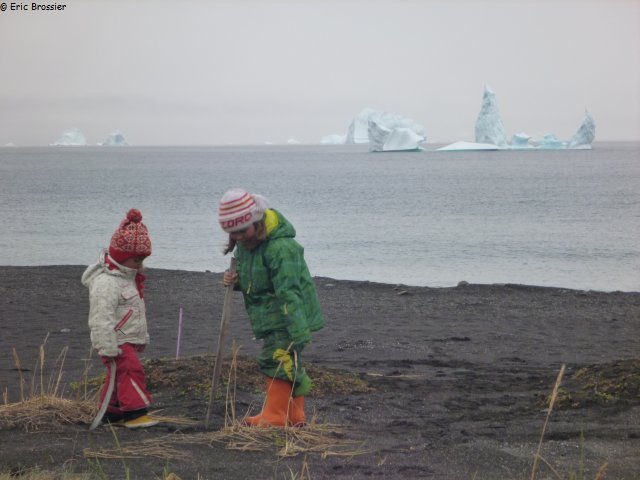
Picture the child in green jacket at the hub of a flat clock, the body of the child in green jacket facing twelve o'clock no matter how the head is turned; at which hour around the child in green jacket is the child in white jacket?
The child in white jacket is roughly at 12 o'clock from the child in green jacket.

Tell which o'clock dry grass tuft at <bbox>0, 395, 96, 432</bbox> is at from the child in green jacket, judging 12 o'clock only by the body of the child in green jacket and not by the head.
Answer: The dry grass tuft is roughly at 12 o'clock from the child in green jacket.

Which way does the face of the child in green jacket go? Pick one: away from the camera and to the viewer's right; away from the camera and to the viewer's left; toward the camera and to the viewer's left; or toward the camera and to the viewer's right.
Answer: toward the camera and to the viewer's left

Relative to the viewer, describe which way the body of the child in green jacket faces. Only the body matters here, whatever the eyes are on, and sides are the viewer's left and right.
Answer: facing the viewer and to the left of the viewer
